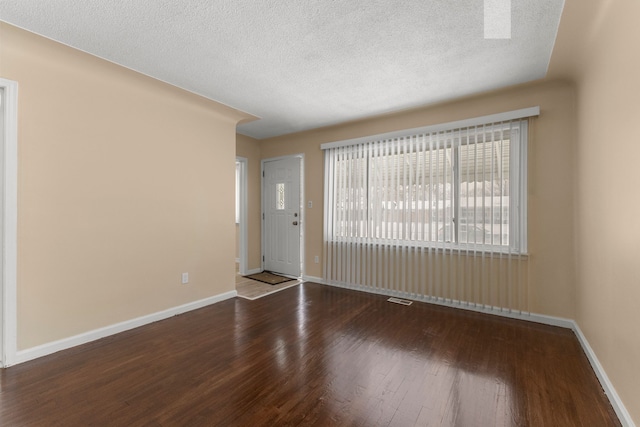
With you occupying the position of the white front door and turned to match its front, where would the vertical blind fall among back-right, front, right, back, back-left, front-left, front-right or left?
left

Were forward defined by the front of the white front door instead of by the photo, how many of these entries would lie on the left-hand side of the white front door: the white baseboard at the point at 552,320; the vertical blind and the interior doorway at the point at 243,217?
2

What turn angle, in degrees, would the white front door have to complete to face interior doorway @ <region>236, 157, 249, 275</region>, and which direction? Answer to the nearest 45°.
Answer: approximately 45° to its right

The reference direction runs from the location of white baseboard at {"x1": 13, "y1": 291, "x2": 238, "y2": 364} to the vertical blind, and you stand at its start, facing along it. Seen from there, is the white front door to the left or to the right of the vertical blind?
left

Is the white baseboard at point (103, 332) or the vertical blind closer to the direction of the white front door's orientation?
the white baseboard

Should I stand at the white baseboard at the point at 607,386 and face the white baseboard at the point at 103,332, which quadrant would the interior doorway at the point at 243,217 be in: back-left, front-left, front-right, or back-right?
front-right

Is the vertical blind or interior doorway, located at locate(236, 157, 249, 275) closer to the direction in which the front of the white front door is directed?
the interior doorway

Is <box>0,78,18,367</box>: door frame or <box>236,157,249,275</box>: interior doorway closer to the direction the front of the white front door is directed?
the door frame

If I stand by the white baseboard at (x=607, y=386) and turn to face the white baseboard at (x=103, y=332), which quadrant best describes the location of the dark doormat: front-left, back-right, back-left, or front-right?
front-right

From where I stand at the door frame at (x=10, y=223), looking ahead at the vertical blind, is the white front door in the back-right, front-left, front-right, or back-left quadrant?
front-left

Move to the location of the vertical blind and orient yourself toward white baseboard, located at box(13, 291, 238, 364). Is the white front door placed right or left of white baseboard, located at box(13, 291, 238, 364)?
right

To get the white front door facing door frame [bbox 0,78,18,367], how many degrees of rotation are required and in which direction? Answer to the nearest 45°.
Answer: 0° — it already faces it

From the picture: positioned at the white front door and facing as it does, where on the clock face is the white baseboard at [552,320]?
The white baseboard is roughly at 9 o'clock from the white front door.

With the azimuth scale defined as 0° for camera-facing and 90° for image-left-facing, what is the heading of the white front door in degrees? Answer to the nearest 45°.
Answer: approximately 45°

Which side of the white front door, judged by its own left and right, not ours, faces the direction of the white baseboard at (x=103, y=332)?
front
